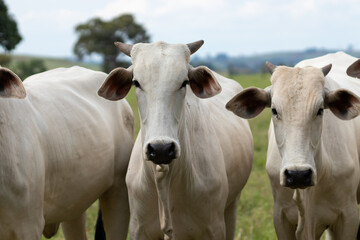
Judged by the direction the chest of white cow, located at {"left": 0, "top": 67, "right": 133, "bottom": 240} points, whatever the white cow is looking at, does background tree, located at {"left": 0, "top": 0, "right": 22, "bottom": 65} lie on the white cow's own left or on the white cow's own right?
on the white cow's own right

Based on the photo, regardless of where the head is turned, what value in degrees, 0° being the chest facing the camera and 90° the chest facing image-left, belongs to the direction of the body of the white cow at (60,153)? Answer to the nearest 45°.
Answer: approximately 45°

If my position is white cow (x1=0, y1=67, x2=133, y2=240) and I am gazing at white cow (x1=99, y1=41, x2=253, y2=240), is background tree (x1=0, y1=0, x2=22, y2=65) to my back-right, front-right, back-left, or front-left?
back-left
